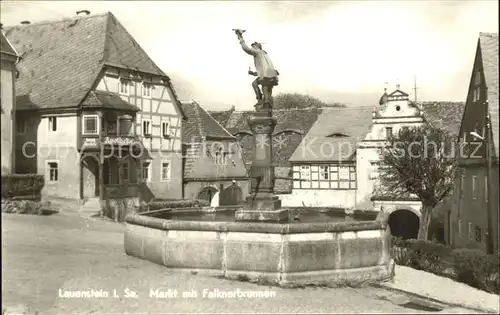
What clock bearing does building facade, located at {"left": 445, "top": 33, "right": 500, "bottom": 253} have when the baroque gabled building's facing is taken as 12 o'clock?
The building facade is roughly at 11 o'clock from the baroque gabled building.

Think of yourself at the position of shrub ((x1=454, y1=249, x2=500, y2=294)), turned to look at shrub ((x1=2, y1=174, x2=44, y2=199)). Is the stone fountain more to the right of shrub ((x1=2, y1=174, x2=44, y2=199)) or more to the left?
left

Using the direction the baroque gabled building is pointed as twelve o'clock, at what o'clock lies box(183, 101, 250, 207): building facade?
The building facade is roughly at 3 o'clock from the baroque gabled building.

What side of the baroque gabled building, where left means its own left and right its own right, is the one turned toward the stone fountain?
front

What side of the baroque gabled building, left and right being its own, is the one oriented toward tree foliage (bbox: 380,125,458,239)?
front

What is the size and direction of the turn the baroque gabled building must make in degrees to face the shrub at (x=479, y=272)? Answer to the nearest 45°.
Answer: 0° — it already faces it

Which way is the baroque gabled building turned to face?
toward the camera

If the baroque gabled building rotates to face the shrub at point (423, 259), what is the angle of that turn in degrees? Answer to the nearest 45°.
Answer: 0° — it already faces it
